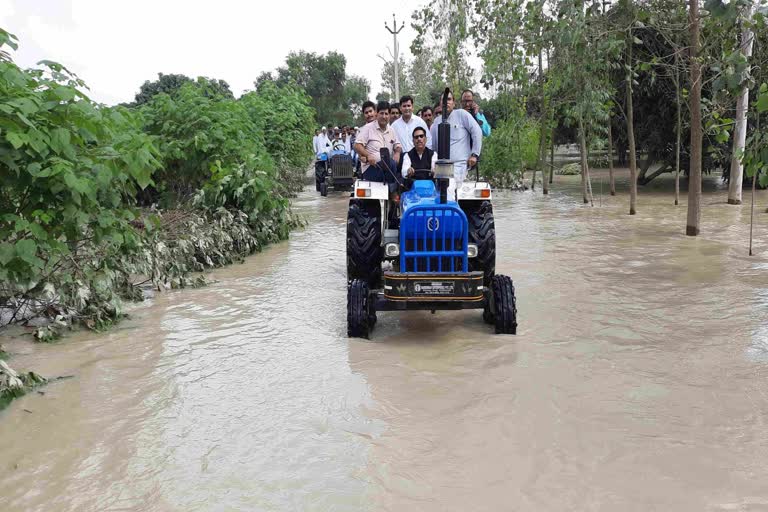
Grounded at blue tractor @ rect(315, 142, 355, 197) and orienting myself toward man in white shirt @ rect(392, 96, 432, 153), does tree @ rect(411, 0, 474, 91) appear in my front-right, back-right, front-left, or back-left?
back-left

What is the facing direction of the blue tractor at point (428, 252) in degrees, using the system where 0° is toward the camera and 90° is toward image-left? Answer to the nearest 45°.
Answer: approximately 0°

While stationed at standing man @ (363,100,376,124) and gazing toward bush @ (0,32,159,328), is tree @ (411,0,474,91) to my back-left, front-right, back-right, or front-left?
back-right

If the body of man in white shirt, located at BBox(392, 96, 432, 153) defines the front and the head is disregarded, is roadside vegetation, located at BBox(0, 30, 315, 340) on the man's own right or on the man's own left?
on the man's own right

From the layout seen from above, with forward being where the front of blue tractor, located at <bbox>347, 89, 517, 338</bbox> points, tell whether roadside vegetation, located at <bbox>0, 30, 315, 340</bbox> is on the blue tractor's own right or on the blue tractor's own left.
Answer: on the blue tractor's own right

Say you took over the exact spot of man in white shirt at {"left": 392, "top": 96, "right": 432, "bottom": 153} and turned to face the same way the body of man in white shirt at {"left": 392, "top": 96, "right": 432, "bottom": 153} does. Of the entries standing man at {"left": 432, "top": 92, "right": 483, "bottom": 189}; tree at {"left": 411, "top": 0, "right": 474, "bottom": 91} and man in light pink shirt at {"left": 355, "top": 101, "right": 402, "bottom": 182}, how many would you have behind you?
1

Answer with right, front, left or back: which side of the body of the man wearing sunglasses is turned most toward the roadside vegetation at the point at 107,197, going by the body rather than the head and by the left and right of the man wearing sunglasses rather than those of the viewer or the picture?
right

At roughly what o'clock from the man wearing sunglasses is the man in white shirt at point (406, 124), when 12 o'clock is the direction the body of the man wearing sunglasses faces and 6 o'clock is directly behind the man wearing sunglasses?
The man in white shirt is roughly at 6 o'clock from the man wearing sunglasses.

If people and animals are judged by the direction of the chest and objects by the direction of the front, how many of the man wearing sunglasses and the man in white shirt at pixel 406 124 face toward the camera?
2

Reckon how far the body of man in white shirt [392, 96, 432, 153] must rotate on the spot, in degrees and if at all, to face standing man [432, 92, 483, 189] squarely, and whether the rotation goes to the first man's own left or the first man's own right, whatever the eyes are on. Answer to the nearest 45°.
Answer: approximately 45° to the first man's own left

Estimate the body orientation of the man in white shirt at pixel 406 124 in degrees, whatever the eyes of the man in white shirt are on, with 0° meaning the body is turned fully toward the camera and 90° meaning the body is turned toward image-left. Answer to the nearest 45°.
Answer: approximately 0°

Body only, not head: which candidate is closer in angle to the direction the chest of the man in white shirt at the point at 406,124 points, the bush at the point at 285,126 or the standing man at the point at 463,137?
the standing man
